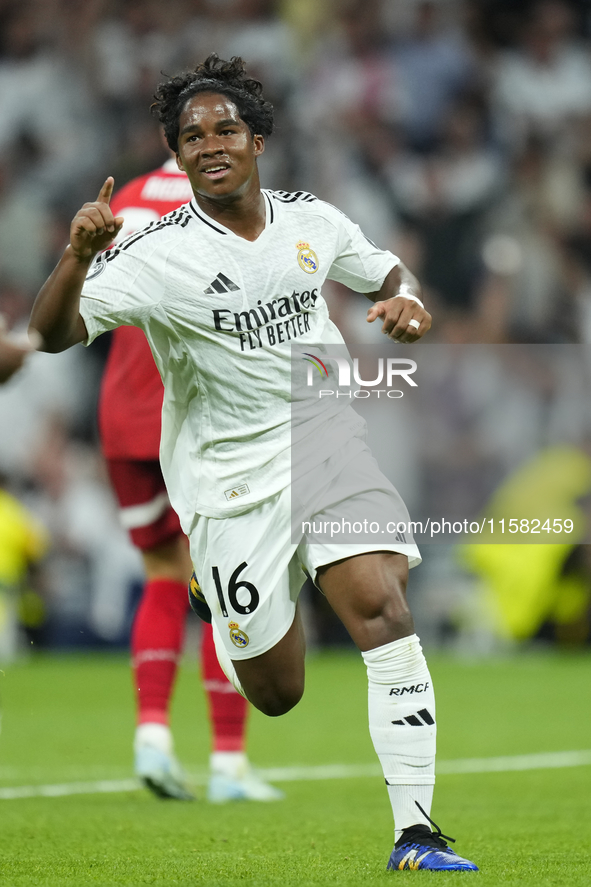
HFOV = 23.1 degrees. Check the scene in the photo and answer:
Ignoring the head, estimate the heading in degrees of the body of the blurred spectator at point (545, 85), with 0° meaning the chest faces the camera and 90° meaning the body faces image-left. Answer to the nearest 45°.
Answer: approximately 0°

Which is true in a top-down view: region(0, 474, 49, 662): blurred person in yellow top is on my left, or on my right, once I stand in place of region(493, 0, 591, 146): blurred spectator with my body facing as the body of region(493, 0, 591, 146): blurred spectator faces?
on my right

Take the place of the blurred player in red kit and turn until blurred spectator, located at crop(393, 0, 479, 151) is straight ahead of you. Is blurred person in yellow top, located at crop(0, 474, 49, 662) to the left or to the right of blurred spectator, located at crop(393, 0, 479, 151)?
left

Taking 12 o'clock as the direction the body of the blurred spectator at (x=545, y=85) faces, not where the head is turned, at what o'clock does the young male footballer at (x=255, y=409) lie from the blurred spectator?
The young male footballer is roughly at 12 o'clock from the blurred spectator.

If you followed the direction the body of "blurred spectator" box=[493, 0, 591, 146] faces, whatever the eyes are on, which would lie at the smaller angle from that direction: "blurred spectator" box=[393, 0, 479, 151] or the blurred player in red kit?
the blurred player in red kit

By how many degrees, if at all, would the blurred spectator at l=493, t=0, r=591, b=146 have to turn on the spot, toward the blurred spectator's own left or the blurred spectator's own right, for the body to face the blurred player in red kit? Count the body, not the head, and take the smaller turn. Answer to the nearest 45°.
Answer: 0° — they already face them

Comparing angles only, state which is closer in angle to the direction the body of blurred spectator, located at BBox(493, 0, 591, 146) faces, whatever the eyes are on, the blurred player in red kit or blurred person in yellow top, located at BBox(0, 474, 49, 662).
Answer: the blurred player in red kit

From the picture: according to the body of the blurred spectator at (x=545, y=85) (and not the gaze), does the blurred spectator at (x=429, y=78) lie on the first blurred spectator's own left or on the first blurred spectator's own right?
on the first blurred spectator's own right

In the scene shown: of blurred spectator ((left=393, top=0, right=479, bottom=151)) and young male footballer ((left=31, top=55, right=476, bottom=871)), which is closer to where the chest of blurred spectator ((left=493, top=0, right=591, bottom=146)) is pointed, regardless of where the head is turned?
the young male footballer
